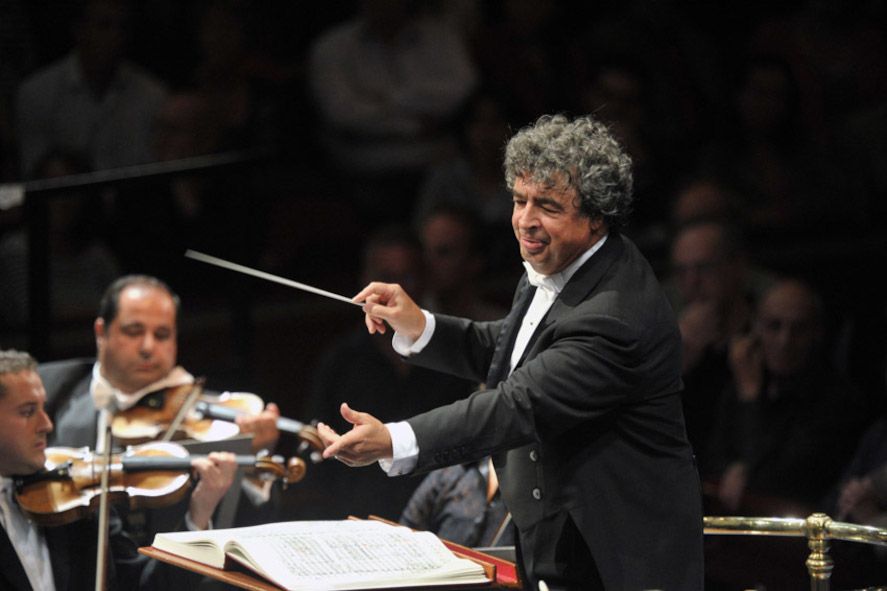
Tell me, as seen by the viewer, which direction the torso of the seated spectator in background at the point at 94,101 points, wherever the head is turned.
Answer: toward the camera

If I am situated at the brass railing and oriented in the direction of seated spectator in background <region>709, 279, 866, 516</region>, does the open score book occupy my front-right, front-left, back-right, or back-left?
back-left

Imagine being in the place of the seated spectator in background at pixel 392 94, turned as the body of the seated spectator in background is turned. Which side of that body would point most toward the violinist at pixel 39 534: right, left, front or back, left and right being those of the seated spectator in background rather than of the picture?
front

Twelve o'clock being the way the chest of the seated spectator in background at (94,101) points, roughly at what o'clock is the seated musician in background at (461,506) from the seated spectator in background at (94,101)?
the seated musician in background at (461,506) is roughly at 11 o'clock from the seated spectator in background at (94,101).

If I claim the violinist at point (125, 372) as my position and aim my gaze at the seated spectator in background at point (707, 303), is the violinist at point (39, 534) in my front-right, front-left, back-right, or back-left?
back-right

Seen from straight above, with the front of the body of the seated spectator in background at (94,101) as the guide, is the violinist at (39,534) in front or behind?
in front

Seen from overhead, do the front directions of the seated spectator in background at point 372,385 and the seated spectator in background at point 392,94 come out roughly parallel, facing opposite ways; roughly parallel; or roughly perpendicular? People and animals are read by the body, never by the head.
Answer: roughly parallel

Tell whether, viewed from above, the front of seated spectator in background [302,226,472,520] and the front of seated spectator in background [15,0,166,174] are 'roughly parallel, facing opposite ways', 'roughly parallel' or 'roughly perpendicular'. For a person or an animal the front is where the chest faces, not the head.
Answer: roughly parallel

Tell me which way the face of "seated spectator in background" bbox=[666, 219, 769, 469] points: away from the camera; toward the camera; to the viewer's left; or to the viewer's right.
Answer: toward the camera

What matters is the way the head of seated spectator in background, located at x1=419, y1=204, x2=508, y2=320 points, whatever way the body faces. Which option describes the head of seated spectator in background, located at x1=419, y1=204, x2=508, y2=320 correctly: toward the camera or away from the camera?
toward the camera

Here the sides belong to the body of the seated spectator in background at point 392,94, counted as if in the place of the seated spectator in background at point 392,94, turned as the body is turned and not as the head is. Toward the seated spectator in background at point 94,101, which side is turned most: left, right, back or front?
right

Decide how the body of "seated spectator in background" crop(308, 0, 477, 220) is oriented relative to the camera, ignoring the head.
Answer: toward the camera

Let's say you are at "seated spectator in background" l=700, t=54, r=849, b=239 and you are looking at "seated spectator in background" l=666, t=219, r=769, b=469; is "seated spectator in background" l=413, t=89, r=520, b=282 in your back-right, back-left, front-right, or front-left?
front-right

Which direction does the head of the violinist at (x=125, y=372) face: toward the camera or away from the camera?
toward the camera

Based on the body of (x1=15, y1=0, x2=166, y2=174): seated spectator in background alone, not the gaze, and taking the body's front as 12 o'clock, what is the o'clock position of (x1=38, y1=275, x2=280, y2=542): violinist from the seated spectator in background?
The violinist is roughly at 12 o'clock from the seated spectator in background.

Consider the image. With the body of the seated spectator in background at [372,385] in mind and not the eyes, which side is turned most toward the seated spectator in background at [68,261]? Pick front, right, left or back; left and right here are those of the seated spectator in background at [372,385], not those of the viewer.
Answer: right
